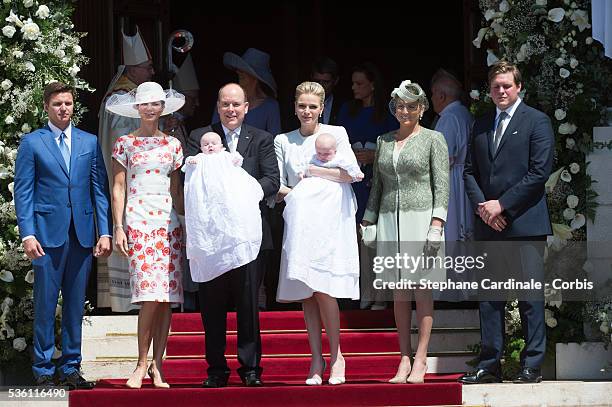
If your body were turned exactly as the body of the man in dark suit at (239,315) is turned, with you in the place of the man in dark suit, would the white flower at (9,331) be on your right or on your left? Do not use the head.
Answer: on your right

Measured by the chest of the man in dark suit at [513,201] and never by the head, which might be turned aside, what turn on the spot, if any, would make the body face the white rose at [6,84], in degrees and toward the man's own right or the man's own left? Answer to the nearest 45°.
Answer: approximately 45° to the man's own right
